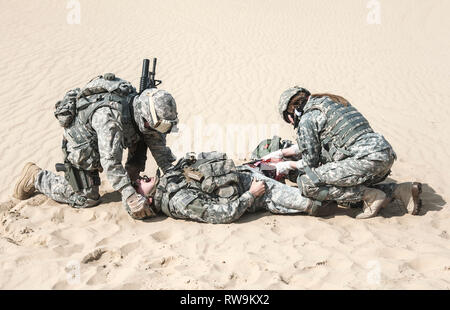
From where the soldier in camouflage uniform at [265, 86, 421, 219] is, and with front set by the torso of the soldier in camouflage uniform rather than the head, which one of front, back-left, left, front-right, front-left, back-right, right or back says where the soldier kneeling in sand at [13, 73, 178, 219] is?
front

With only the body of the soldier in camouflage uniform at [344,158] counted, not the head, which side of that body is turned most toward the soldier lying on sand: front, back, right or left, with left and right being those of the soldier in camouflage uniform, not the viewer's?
front

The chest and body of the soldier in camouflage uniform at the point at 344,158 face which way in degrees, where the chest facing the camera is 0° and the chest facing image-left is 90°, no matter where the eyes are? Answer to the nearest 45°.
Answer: approximately 90°

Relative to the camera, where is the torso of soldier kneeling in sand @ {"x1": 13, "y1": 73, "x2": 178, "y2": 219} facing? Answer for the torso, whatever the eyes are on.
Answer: to the viewer's right

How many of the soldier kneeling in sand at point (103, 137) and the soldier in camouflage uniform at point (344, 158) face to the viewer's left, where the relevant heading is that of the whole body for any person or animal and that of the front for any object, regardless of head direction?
1

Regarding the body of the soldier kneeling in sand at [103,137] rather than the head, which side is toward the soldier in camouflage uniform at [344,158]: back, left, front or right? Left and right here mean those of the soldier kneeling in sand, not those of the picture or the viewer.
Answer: front
